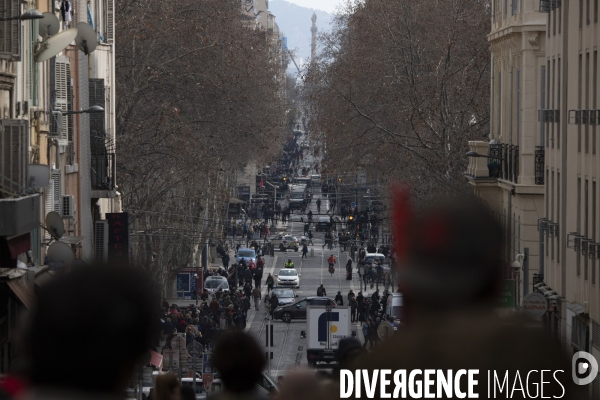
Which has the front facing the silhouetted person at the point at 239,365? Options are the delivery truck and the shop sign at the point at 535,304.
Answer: the shop sign

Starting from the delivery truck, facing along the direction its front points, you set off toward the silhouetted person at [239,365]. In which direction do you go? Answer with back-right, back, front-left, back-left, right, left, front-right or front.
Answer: back

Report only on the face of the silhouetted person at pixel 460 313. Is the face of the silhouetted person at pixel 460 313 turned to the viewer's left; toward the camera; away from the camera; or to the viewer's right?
away from the camera

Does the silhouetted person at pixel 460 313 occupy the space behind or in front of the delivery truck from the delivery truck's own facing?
behind

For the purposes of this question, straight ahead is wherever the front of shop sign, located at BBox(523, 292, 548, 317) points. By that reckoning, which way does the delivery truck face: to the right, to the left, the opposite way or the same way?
the opposite way

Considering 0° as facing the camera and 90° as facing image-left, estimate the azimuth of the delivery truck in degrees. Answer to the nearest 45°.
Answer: approximately 180°

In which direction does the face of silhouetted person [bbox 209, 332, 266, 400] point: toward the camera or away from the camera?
away from the camera

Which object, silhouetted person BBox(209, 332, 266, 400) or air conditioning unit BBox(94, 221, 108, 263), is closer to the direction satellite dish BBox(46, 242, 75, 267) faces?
the silhouetted person

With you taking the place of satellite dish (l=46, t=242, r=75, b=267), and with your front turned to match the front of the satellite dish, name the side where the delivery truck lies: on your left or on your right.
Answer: on your left
